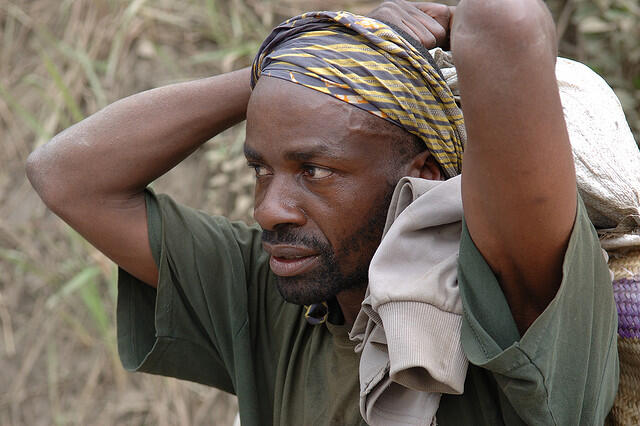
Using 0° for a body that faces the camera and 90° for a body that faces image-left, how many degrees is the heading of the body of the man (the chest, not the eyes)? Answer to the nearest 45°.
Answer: approximately 45°
